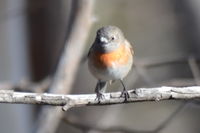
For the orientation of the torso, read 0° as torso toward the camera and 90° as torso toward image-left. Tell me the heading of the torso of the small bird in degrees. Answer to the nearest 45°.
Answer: approximately 0°

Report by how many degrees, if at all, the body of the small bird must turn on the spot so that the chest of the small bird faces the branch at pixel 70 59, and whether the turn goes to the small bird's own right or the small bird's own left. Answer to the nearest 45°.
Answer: approximately 135° to the small bird's own right
